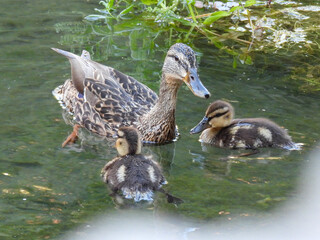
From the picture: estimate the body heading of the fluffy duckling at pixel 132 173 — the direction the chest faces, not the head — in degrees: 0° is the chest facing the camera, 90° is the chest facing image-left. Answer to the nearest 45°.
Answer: approximately 180°

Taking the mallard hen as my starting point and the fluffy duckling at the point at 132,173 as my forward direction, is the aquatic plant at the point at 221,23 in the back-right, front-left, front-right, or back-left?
back-left

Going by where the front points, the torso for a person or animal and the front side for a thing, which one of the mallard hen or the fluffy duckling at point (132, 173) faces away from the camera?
the fluffy duckling

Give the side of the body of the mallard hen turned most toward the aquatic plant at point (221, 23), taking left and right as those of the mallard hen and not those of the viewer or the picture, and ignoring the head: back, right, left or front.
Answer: left

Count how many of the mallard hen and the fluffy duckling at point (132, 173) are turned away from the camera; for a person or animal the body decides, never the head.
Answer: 1

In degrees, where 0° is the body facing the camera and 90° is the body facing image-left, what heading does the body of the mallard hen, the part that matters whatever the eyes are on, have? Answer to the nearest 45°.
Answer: approximately 315°

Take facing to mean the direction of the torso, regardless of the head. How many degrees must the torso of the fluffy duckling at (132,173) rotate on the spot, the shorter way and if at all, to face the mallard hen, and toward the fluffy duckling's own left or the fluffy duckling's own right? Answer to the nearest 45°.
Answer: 0° — it already faces it

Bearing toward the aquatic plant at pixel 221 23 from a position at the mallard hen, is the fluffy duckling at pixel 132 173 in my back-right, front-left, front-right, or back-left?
back-right

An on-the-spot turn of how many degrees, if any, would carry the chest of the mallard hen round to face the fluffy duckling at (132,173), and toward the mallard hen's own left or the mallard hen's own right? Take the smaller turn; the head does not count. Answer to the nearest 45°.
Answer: approximately 45° to the mallard hen's own right

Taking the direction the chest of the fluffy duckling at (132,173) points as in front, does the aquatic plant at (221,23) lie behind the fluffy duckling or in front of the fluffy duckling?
in front
